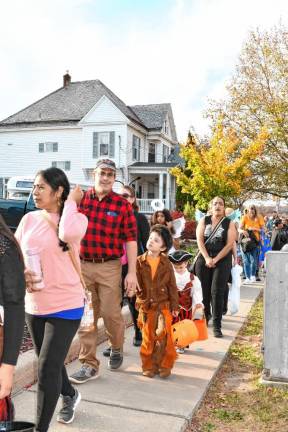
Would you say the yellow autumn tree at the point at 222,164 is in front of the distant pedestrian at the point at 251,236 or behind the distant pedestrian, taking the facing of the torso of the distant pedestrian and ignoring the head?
behind

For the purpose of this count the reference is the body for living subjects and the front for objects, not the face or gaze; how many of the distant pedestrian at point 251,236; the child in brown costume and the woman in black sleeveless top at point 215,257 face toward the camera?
3

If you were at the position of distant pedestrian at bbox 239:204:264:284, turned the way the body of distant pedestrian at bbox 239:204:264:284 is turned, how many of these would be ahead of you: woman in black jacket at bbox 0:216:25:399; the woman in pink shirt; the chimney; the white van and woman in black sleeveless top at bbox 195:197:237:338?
3

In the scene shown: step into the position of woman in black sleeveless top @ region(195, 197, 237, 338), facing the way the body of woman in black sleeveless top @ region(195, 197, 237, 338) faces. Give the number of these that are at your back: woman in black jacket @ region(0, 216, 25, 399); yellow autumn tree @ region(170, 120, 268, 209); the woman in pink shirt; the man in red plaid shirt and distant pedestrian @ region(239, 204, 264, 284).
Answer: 2

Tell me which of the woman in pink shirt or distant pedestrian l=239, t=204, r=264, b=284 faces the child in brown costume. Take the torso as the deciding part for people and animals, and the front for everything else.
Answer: the distant pedestrian

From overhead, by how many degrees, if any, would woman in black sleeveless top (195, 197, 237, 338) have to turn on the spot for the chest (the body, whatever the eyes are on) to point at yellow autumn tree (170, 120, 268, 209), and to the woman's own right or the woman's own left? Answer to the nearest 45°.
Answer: approximately 180°

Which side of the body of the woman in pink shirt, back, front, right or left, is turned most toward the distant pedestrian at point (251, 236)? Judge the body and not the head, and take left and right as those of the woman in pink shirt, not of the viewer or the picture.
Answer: back

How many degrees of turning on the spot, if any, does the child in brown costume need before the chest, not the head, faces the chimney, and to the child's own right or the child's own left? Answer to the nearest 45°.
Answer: approximately 180°

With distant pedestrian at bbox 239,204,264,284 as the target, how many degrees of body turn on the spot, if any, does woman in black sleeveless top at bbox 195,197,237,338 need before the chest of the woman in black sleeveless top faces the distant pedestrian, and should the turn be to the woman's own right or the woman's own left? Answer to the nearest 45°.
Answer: approximately 180°

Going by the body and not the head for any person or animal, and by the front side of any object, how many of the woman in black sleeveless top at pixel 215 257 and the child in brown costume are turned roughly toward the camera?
2

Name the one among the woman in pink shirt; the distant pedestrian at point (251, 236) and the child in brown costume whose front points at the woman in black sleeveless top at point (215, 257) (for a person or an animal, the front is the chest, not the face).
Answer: the distant pedestrian

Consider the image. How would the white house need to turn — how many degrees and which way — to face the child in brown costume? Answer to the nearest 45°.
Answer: approximately 45° to its right

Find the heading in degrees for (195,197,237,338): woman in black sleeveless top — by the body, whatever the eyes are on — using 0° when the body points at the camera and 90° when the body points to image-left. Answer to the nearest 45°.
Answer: approximately 0°
